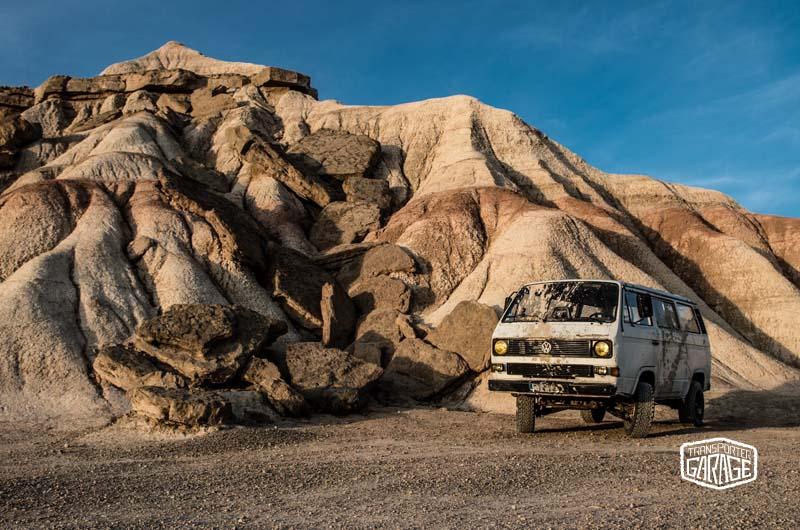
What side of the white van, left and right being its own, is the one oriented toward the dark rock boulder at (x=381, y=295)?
right

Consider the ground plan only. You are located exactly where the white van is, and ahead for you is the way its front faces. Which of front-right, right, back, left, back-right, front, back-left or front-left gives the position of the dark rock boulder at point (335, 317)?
right

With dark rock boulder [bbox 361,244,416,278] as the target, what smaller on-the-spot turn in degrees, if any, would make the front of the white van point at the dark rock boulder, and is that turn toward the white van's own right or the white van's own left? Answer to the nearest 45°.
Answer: approximately 90° to the white van's own right

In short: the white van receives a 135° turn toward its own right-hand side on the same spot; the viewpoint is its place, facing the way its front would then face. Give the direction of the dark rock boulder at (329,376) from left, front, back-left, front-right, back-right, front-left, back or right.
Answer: front-left

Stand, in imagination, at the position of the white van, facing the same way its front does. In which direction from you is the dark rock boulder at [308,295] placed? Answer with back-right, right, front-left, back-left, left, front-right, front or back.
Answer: right

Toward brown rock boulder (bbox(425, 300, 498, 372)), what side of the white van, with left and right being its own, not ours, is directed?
right

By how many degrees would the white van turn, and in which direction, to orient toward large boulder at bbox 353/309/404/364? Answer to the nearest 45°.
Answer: approximately 90° to its right

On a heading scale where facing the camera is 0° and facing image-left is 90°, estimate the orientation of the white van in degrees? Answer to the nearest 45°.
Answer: approximately 45°

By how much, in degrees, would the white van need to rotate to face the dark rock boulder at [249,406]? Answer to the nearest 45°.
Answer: approximately 45° to its right

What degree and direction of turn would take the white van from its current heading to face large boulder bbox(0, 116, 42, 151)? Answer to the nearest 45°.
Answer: approximately 90° to its right

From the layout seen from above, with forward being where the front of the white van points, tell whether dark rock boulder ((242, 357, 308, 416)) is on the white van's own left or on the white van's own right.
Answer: on the white van's own right
